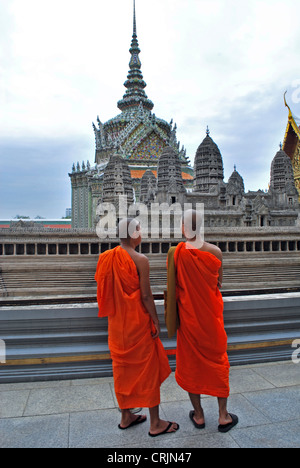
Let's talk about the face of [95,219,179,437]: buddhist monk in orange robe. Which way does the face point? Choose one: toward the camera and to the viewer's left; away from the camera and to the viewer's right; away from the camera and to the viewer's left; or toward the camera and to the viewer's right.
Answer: away from the camera and to the viewer's right

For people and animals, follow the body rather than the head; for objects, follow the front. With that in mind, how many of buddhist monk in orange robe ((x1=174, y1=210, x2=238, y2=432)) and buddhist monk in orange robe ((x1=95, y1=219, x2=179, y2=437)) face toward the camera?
0

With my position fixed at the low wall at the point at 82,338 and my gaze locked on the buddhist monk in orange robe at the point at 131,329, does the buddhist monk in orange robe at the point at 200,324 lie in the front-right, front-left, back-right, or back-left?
front-left

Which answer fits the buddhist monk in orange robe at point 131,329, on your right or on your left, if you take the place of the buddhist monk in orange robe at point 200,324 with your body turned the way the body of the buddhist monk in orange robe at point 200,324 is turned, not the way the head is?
on your left

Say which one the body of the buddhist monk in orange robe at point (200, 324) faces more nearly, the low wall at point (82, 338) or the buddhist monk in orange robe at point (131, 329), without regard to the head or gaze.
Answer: the low wall

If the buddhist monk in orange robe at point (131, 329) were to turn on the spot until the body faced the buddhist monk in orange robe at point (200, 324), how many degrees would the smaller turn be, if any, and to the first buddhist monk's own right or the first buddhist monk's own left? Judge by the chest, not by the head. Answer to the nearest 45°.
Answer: approximately 45° to the first buddhist monk's own right

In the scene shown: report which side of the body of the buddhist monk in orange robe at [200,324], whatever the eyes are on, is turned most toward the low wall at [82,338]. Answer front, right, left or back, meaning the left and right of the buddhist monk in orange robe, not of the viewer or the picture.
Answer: left

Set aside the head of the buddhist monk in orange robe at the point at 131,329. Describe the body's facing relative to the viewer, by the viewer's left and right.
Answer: facing away from the viewer and to the right of the viewer

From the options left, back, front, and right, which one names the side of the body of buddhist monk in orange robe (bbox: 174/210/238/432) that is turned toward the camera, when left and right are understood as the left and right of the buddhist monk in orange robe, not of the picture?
back
